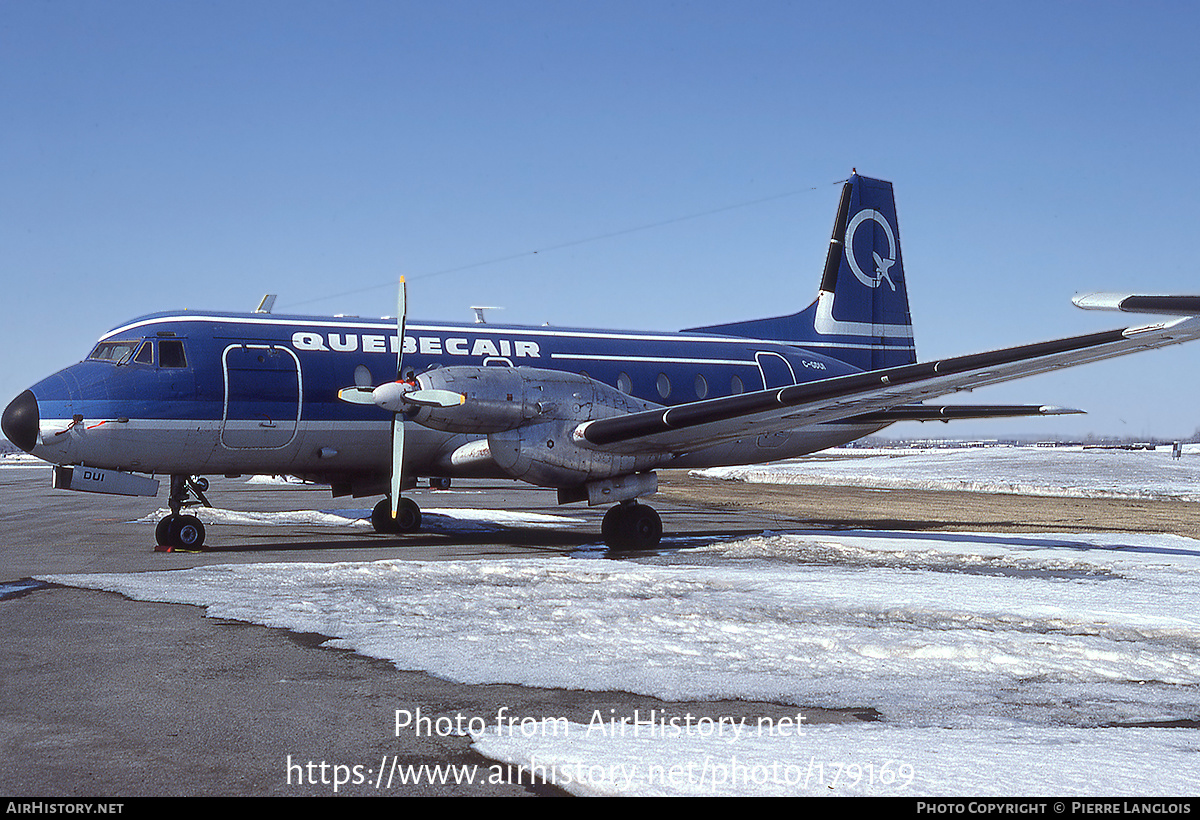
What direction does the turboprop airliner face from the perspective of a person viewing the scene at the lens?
facing the viewer and to the left of the viewer
